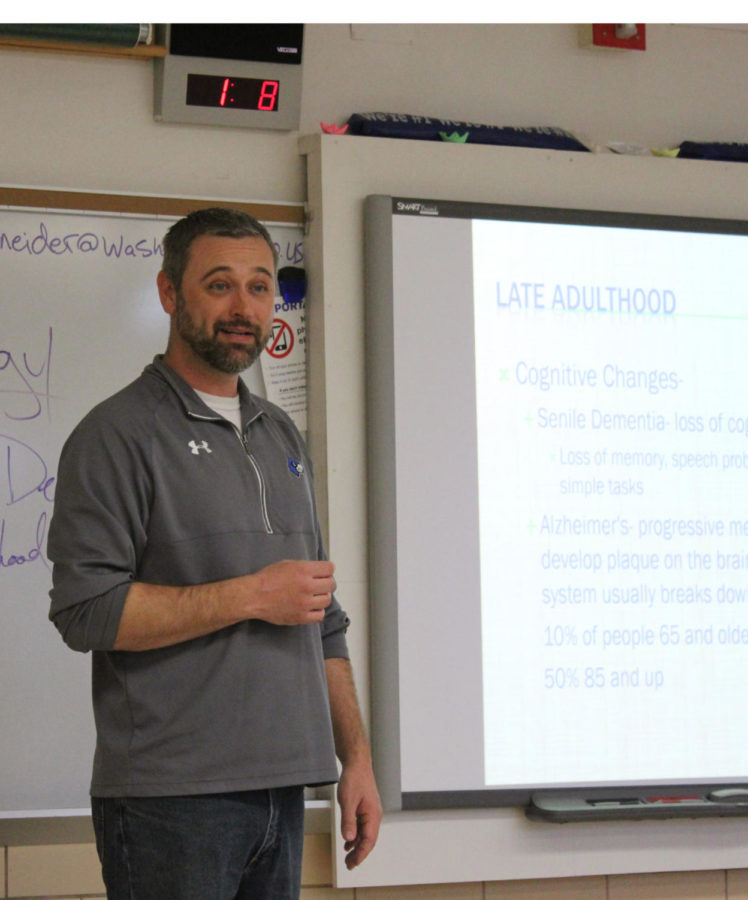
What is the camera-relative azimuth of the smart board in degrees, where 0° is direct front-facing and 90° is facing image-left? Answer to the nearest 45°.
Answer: approximately 315°

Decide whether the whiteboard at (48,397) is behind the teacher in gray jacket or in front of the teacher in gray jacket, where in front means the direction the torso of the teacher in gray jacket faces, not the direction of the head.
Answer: behind

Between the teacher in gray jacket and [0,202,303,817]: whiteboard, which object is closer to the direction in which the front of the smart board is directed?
the teacher in gray jacket

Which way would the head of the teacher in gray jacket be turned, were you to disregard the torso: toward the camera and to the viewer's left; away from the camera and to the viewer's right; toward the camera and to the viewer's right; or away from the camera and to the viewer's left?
toward the camera and to the viewer's right

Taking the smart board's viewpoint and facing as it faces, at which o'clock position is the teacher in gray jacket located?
The teacher in gray jacket is roughly at 2 o'clock from the smart board.

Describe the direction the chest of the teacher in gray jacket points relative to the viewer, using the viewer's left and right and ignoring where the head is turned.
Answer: facing the viewer and to the right of the viewer

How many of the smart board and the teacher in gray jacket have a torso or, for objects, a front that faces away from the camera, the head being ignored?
0

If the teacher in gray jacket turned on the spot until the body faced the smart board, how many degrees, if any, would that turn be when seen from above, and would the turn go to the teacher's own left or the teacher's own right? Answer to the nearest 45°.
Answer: approximately 90° to the teacher's own left

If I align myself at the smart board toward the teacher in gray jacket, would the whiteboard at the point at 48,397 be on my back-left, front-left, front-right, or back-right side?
front-right

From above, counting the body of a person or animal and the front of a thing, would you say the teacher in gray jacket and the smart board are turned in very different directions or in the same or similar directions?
same or similar directions
